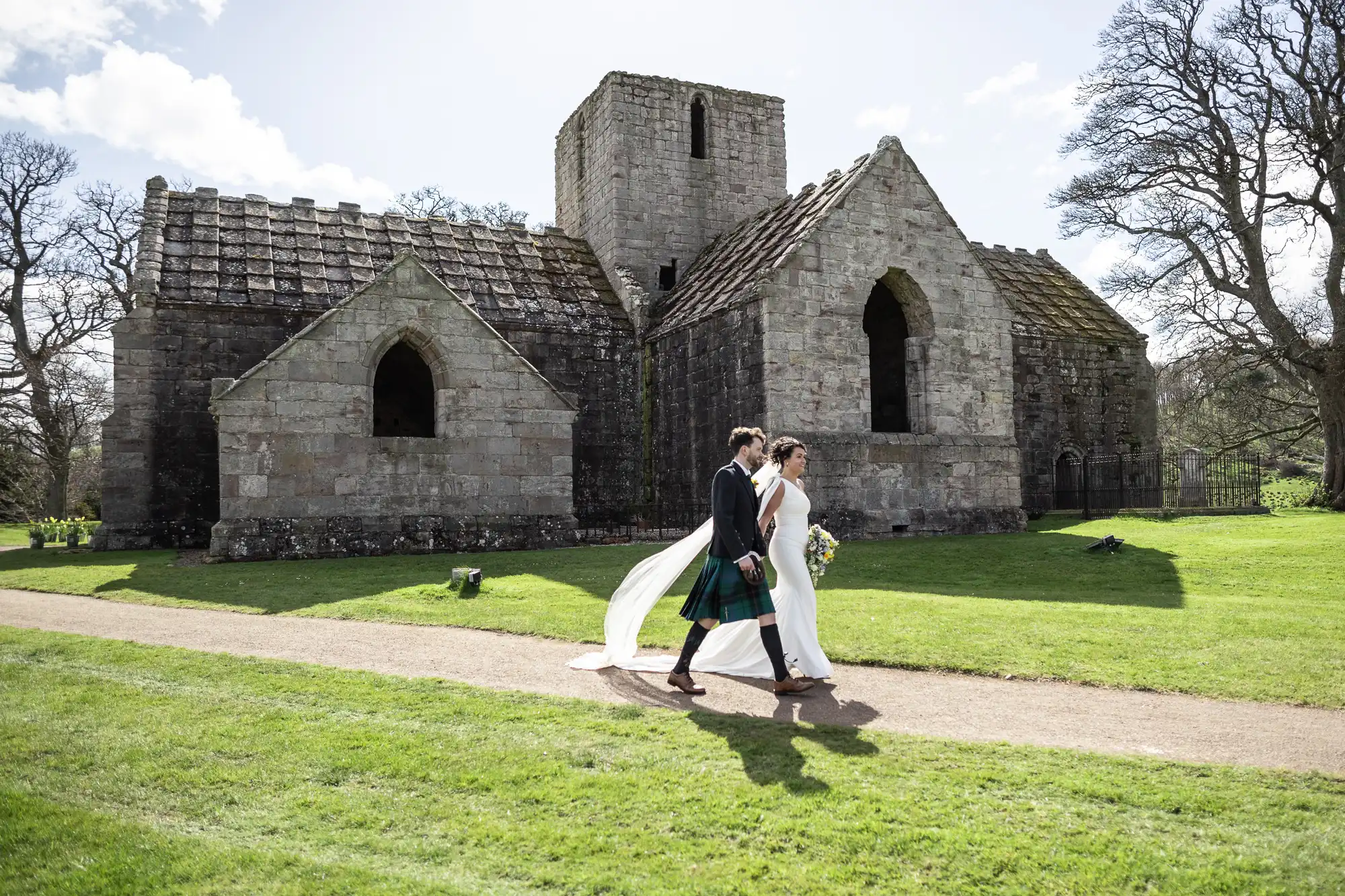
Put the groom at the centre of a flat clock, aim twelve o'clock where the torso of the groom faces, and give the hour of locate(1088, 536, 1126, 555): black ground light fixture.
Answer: The black ground light fixture is roughly at 10 o'clock from the groom.

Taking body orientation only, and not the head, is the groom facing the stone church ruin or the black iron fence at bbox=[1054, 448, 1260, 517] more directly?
the black iron fence

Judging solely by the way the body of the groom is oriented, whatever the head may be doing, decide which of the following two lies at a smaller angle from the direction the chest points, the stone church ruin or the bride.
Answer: the bride

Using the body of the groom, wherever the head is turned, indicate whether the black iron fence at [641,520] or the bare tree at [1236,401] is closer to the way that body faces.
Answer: the bare tree

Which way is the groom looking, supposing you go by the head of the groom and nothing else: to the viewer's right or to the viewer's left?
to the viewer's right

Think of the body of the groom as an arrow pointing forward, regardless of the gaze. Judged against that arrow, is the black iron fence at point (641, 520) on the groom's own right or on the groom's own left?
on the groom's own left

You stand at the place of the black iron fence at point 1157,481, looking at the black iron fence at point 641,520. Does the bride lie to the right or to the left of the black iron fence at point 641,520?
left

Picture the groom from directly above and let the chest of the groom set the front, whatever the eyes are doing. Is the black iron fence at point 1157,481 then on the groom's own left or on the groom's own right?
on the groom's own left

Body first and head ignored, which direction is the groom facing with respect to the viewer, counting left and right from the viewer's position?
facing to the right of the viewer
